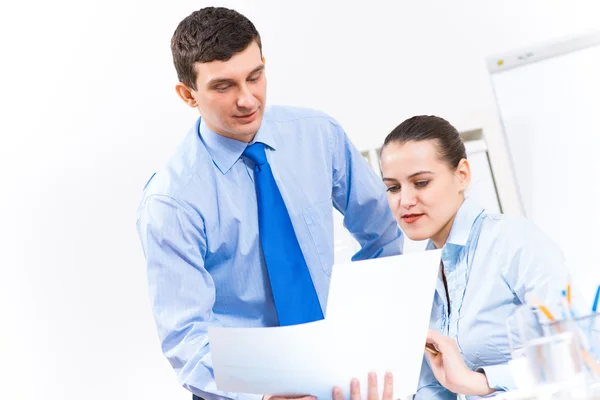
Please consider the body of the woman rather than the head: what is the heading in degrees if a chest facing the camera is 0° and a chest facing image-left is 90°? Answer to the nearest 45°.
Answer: approximately 45°

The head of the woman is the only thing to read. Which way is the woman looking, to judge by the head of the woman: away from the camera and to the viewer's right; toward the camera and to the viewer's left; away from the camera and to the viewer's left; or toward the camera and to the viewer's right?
toward the camera and to the viewer's left

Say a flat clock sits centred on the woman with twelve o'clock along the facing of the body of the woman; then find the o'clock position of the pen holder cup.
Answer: The pen holder cup is roughly at 10 o'clock from the woman.

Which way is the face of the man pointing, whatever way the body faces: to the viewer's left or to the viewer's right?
to the viewer's right
